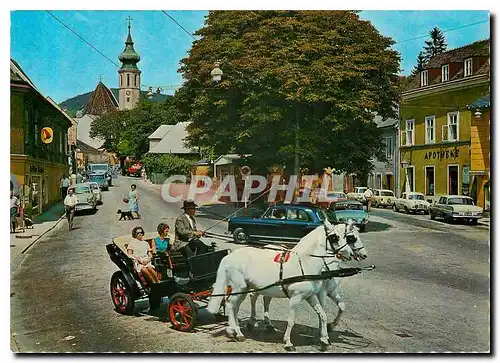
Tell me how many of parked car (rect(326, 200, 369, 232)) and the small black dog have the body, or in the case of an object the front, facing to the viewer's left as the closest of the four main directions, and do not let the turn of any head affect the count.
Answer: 1

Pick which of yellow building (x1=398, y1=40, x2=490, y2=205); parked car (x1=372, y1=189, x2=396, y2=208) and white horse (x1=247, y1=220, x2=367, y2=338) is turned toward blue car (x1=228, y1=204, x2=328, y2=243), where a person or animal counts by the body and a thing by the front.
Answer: the yellow building

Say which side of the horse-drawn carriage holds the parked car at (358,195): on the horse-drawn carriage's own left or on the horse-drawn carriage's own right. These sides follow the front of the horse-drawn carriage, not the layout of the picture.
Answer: on the horse-drawn carriage's own left

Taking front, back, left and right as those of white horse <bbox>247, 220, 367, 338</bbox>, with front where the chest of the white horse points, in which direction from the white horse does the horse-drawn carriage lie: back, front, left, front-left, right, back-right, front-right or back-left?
back

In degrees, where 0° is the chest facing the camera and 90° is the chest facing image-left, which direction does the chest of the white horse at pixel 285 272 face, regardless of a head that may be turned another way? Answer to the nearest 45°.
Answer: approximately 270°

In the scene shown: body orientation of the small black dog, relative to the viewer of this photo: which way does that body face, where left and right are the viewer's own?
facing to the left of the viewer

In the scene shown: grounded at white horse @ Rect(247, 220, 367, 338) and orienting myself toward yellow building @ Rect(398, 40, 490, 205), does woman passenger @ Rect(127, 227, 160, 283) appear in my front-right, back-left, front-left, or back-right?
back-left

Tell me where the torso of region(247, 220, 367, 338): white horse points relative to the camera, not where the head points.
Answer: to the viewer's right

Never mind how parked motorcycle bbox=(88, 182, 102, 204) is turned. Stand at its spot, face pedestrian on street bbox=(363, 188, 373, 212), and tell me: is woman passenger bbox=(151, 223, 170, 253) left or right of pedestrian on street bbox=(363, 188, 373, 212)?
right
